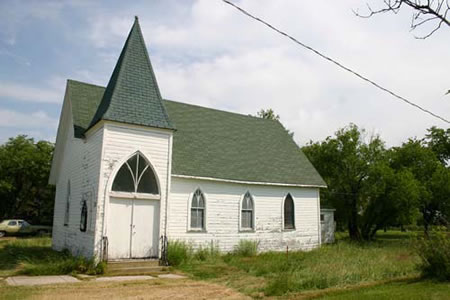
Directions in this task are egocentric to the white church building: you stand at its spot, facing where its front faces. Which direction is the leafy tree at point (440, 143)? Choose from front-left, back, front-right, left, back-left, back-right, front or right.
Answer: back-left

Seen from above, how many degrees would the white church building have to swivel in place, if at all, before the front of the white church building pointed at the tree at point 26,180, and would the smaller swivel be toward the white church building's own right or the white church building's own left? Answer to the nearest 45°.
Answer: approximately 135° to the white church building's own right

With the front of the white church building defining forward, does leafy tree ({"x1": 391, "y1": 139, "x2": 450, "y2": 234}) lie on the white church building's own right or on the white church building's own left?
on the white church building's own left

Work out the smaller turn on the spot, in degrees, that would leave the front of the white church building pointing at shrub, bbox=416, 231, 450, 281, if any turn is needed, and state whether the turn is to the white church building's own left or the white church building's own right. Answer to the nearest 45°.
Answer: approximately 45° to the white church building's own left

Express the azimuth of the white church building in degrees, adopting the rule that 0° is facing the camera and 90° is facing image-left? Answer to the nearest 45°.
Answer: approximately 0°

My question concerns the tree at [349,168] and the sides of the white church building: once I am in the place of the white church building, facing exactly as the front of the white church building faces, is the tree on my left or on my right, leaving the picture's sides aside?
on my left

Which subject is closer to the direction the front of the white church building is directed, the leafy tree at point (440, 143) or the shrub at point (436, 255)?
the shrub

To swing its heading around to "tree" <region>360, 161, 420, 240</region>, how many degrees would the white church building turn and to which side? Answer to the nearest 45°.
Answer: approximately 135° to its left

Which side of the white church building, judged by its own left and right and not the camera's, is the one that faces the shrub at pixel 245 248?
left
